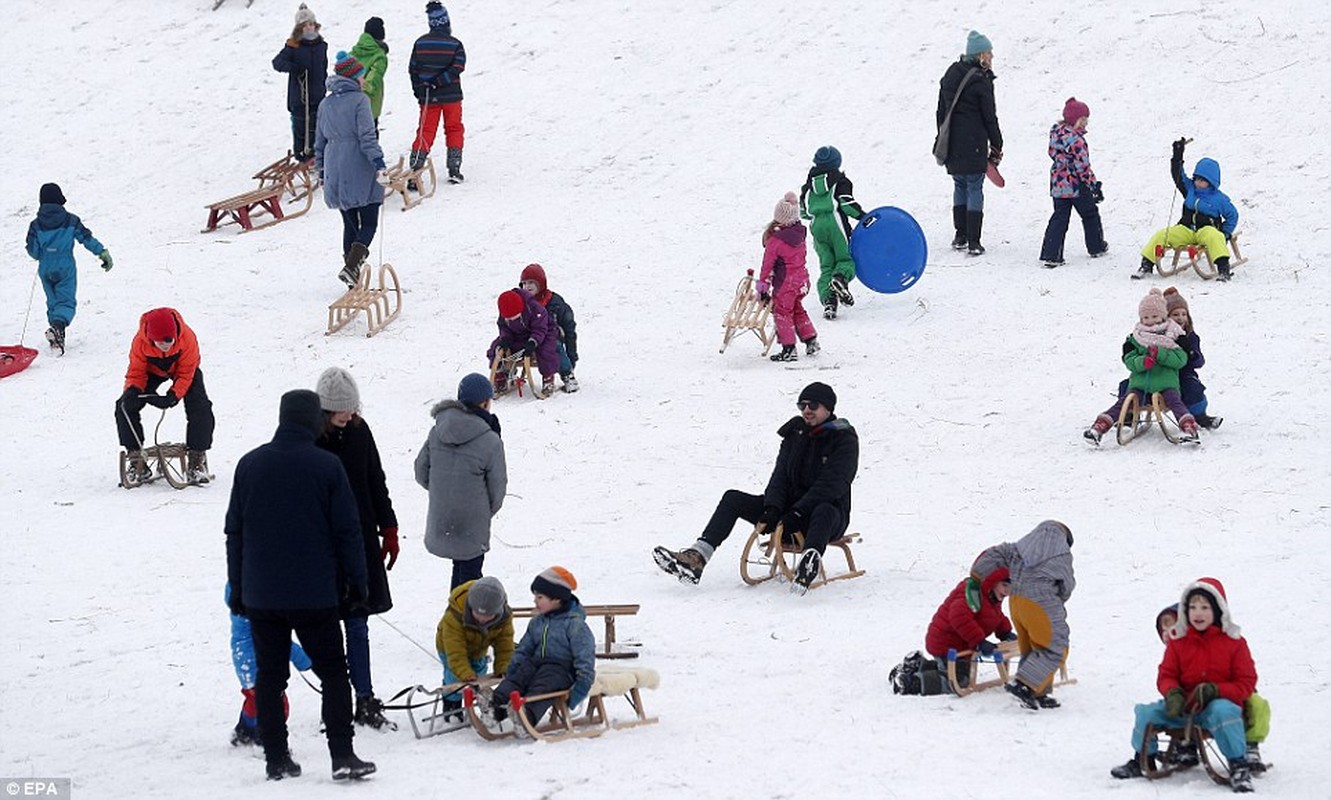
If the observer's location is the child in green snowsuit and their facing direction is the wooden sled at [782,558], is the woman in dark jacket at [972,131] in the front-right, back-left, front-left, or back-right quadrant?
back-left

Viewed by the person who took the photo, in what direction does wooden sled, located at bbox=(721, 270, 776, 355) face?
facing away from the viewer and to the right of the viewer

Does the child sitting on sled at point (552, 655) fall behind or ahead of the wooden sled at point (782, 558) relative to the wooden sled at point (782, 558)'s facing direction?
ahead

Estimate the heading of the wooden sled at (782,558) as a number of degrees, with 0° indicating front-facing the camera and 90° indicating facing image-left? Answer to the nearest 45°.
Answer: approximately 45°

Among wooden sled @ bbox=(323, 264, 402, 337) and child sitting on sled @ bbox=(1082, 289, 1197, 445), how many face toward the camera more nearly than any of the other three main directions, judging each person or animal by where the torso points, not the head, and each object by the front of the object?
1

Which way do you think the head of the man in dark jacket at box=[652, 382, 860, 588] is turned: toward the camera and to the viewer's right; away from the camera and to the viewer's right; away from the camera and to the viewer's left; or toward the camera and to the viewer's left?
toward the camera and to the viewer's left
